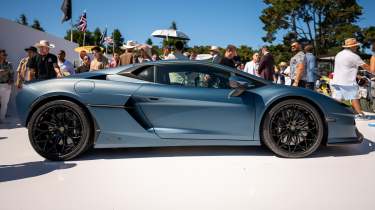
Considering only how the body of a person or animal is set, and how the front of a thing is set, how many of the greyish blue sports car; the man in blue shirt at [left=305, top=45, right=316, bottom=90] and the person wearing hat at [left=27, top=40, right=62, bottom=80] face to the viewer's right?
1

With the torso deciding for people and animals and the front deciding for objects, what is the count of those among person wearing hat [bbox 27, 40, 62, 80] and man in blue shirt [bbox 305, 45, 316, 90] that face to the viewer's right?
0

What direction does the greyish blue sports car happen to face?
to the viewer's right

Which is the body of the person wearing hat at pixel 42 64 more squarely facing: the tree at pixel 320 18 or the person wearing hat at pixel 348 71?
the person wearing hat

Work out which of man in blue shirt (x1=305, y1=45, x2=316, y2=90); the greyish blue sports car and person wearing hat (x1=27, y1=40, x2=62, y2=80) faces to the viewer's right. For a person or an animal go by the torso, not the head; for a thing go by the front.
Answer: the greyish blue sports car

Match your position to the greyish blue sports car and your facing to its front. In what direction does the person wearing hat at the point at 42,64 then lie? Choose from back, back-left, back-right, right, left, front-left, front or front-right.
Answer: back-left
